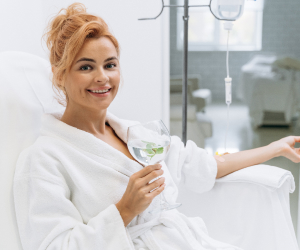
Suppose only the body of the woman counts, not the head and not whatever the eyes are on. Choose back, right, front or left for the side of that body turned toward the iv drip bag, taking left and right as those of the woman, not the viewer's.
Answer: left

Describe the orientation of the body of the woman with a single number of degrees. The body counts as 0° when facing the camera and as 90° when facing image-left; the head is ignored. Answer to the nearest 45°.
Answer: approximately 315°
